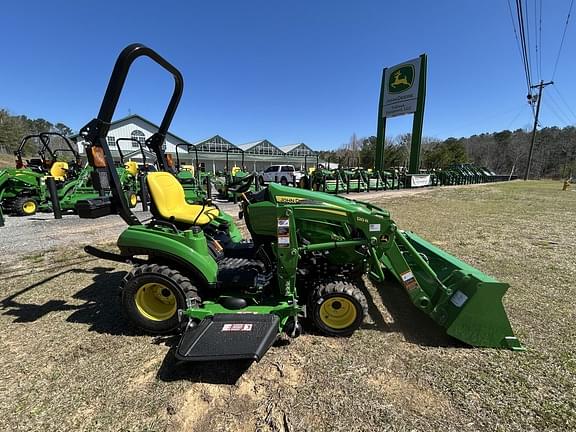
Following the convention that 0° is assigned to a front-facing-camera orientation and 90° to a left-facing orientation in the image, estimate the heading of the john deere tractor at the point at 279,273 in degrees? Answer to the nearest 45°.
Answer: approximately 270°

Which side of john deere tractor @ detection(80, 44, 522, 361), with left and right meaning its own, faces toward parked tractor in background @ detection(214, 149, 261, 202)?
left

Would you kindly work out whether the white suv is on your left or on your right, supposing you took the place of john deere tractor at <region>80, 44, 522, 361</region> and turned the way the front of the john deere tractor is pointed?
on your left

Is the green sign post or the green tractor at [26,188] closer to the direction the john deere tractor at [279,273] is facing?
the green sign post

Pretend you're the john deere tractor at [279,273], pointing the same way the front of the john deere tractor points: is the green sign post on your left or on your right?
on your left

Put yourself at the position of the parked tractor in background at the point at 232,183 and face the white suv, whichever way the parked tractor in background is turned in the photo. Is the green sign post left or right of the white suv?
right

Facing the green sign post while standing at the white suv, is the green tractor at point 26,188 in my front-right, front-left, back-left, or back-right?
back-right

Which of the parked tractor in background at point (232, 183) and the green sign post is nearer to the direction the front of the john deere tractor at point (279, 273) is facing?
the green sign post

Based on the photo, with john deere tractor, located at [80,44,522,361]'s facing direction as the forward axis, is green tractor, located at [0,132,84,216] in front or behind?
behind
